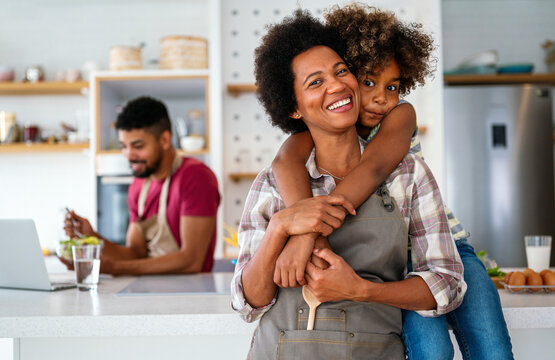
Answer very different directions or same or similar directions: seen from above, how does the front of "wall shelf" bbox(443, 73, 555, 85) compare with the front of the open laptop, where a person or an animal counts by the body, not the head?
very different directions

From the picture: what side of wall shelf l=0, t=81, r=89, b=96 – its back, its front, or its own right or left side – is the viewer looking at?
front

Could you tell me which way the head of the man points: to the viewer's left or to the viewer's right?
to the viewer's left

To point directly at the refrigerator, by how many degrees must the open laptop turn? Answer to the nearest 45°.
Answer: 0° — it already faces it

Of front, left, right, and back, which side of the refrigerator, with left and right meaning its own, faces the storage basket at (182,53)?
right

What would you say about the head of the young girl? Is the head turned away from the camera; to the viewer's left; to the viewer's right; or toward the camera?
toward the camera

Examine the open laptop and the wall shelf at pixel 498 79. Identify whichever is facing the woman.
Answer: the wall shelf

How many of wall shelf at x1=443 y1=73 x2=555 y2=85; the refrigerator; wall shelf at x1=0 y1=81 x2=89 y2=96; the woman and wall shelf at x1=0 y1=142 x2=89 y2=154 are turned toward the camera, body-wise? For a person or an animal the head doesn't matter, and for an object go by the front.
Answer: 5

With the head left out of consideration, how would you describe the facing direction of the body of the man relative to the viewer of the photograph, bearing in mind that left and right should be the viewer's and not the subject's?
facing the viewer and to the left of the viewer

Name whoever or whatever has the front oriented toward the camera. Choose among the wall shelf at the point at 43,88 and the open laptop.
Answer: the wall shelf

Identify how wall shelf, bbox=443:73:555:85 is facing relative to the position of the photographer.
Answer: facing the viewer

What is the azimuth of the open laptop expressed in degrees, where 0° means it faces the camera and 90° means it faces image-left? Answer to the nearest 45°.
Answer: approximately 225°
